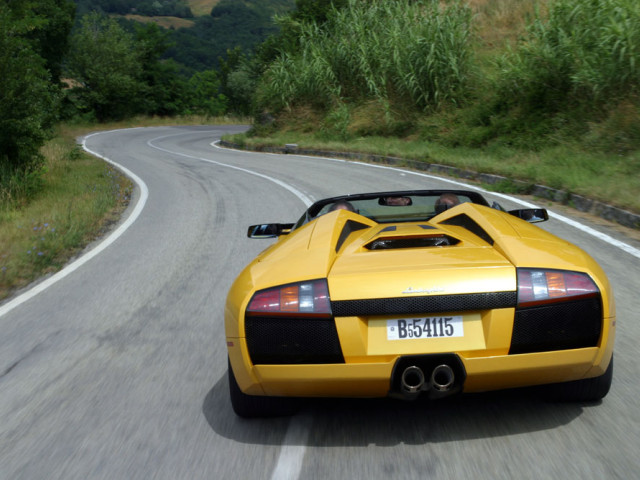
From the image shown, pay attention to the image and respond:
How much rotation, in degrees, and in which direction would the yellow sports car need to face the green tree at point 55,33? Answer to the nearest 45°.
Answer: approximately 45° to its left

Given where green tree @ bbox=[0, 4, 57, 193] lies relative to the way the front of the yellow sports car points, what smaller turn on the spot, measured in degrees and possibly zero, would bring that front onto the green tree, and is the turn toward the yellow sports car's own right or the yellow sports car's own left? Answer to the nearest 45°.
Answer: approximately 45° to the yellow sports car's own left

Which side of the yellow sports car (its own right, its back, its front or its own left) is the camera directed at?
back
